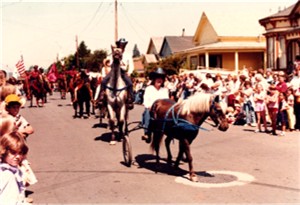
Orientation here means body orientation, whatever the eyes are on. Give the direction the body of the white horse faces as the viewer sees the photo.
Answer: toward the camera

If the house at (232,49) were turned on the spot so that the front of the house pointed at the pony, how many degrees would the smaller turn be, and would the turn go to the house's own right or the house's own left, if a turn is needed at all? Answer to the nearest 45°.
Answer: approximately 45° to the house's own left

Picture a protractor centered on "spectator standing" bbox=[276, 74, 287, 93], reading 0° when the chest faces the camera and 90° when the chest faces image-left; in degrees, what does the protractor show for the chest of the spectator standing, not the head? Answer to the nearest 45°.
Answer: approximately 45°

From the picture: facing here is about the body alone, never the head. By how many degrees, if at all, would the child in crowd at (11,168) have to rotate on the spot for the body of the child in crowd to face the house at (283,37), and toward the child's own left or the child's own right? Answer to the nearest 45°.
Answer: approximately 90° to the child's own left

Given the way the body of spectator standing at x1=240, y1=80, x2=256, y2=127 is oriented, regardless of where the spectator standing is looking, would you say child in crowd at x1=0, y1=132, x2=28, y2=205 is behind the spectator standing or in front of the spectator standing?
in front

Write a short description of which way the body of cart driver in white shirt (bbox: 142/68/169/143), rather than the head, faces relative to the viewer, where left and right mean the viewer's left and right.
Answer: facing the viewer and to the right of the viewer

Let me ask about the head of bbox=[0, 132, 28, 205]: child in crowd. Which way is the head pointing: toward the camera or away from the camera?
toward the camera

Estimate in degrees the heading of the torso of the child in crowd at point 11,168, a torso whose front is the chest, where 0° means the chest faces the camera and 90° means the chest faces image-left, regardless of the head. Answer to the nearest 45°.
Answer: approximately 315°

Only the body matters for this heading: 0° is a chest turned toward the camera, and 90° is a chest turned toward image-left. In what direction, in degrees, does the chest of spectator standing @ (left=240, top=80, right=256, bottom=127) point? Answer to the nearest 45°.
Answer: approximately 45°

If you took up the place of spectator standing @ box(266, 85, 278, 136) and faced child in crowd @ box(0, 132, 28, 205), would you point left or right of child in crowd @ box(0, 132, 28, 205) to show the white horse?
right

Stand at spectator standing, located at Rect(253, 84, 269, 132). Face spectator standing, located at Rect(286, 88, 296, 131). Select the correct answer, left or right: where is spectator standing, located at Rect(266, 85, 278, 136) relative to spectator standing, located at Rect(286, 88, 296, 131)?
right

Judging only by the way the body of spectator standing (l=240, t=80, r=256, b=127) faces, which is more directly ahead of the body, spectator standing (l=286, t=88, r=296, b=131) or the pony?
the pony

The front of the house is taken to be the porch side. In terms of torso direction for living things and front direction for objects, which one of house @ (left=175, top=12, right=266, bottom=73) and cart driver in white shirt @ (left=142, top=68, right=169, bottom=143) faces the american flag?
the house
